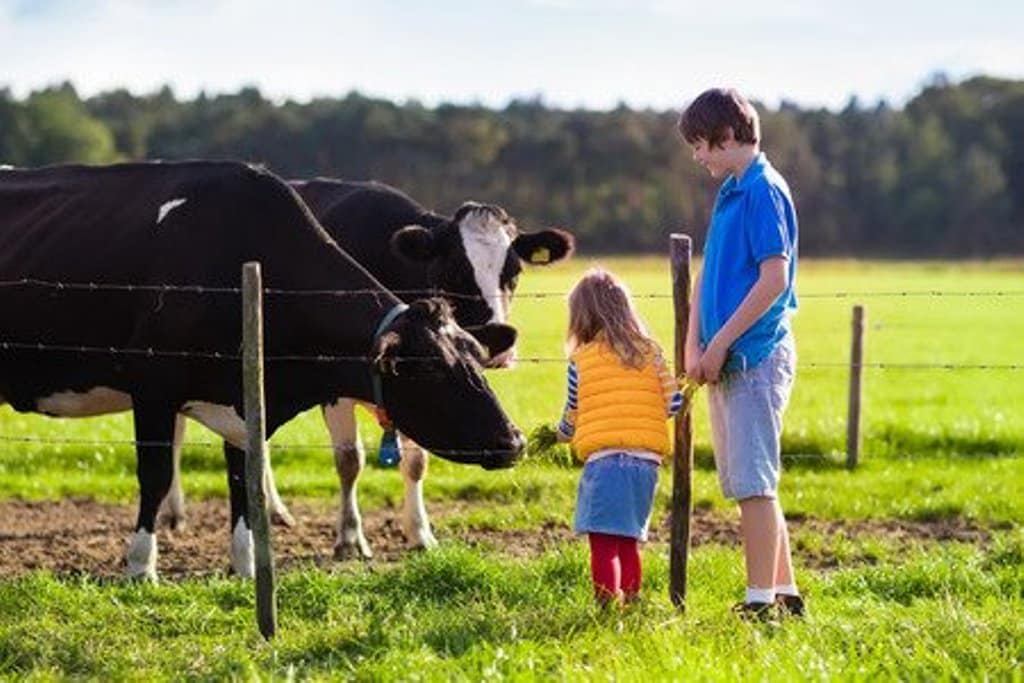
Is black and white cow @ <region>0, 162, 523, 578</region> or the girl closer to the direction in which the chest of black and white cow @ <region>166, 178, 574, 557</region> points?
the girl

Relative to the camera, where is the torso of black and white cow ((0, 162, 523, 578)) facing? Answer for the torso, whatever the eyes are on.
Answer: to the viewer's right

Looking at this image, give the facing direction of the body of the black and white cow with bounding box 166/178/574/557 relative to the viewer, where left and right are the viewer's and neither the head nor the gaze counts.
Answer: facing the viewer and to the right of the viewer

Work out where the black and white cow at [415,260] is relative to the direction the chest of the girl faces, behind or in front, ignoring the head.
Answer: in front

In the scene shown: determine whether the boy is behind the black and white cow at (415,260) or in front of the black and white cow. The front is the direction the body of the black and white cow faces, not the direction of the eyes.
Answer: in front

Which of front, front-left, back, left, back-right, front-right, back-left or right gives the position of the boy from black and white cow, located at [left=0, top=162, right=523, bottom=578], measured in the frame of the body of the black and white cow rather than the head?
front-right

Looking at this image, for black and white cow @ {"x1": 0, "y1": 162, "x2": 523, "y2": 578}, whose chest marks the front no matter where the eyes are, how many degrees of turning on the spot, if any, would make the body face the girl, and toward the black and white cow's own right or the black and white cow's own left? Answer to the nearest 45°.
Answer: approximately 45° to the black and white cow's own right

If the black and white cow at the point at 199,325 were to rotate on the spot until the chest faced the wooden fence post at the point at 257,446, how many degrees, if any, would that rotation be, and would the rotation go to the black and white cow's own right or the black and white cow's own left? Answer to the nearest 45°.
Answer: approximately 90° to the black and white cow's own right

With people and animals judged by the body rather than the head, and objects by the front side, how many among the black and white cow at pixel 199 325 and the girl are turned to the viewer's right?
1

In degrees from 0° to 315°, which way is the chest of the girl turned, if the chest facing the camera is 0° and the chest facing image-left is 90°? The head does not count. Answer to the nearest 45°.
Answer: approximately 180°

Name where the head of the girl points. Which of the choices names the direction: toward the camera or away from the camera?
away from the camera

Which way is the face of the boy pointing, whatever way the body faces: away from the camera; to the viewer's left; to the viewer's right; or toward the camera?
to the viewer's left

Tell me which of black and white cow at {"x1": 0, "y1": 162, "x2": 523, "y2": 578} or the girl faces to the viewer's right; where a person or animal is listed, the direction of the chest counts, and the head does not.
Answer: the black and white cow

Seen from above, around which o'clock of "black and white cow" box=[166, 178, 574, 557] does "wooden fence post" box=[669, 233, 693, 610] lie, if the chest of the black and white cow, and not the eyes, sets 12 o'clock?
The wooden fence post is roughly at 1 o'clock from the black and white cow.
